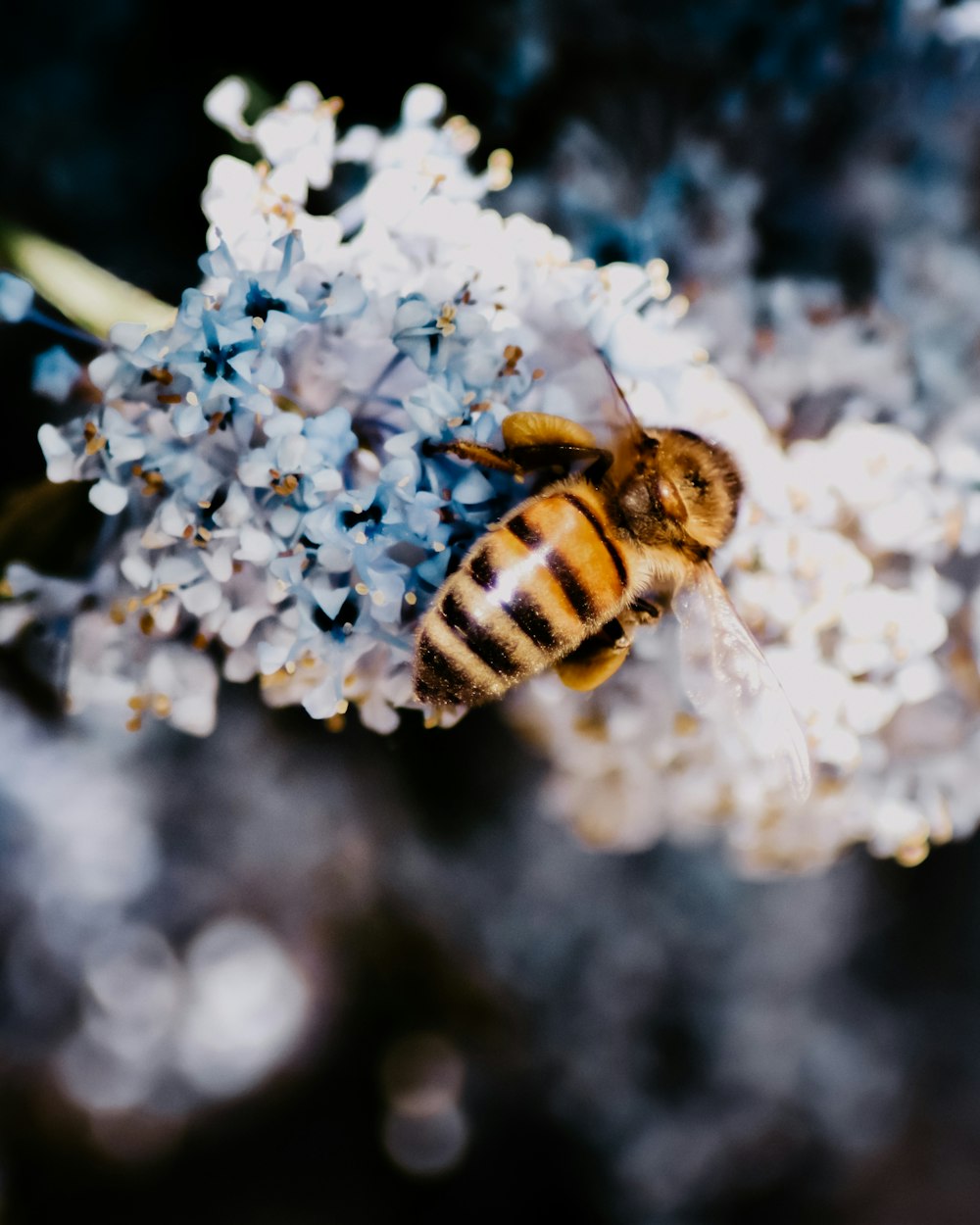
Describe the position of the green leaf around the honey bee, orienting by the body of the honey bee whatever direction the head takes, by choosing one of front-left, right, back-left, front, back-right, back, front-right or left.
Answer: back-left

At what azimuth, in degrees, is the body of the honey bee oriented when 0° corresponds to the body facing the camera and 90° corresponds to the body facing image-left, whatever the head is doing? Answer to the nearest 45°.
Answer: approximately 225°
